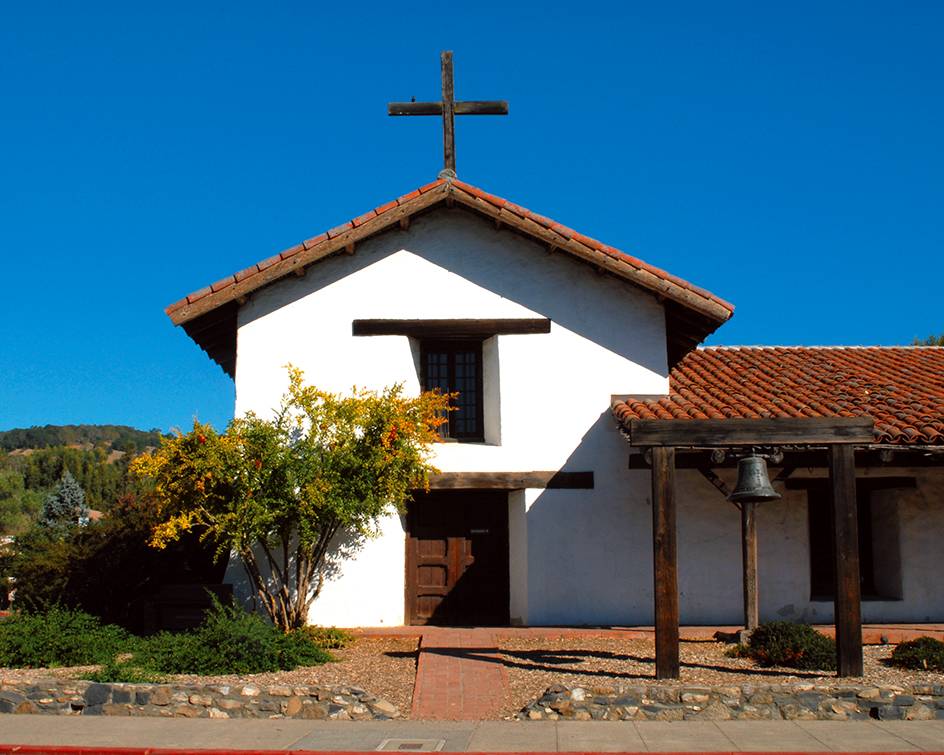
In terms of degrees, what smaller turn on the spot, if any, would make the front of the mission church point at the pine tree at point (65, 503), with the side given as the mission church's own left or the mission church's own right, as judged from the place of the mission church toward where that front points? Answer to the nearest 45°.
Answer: approximately 135° to the mission church's own right

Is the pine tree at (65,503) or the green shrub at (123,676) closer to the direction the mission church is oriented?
the green shrub

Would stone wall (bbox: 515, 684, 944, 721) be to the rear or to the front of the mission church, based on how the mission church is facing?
to the front

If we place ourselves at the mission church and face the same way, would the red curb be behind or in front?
in front

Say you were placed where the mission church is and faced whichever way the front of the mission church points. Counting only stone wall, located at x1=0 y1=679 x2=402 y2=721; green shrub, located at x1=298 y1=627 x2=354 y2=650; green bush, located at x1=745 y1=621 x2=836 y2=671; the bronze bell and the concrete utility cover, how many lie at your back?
0

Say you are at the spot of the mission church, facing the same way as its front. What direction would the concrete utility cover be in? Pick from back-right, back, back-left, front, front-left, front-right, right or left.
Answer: front

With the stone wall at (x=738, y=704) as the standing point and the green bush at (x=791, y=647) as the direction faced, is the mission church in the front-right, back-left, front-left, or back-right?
front-left

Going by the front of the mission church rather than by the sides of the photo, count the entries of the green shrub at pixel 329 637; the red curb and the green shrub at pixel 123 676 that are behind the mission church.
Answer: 0

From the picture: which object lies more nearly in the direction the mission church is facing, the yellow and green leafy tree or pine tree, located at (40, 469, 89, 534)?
the yellow and green leafy tree

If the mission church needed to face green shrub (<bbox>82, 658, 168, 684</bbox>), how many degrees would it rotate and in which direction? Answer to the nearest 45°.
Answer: approximately 45° to its right

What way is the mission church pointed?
toward the camera

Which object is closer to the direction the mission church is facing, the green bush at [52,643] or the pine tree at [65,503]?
the green bush
